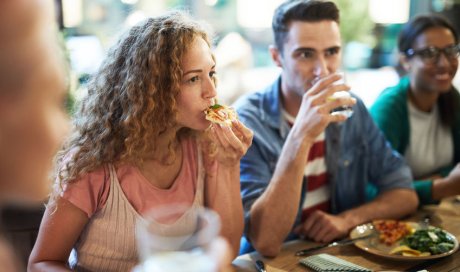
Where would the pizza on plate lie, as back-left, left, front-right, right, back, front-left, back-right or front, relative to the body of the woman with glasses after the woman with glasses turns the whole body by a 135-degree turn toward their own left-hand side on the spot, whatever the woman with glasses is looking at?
back

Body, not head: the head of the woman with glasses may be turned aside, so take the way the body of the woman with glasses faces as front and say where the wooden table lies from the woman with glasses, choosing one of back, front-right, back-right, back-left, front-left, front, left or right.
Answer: front-right

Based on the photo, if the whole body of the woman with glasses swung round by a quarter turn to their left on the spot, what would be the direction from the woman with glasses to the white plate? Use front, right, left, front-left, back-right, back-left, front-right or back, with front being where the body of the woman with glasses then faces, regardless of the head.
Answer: back-right
